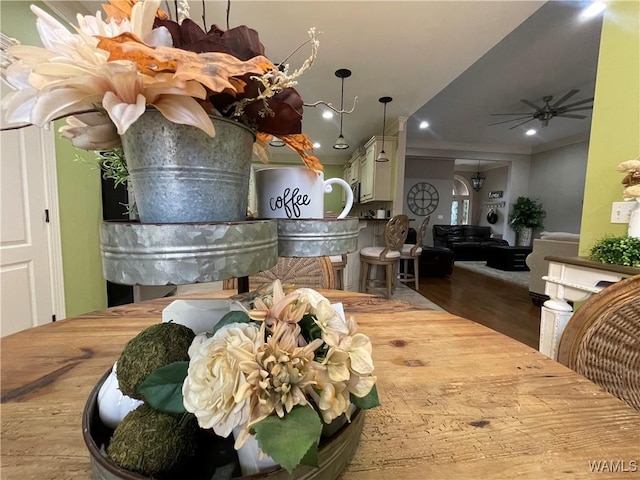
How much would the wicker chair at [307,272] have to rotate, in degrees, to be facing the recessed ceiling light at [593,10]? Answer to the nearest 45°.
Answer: approximately 90° to its left

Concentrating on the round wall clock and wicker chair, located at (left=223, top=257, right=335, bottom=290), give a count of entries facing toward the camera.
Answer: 2

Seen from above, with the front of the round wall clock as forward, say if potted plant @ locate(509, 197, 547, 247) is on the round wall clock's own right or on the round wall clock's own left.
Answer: on the round wall clock's own left

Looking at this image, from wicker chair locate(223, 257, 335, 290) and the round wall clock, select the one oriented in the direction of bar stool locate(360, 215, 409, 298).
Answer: the round wall clock

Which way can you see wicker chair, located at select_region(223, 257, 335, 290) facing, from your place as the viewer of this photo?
facing the viewer

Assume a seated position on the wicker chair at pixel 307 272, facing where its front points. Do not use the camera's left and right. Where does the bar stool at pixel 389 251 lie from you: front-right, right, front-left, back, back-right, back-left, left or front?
back-left

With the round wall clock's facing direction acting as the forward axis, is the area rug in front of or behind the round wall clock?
in front

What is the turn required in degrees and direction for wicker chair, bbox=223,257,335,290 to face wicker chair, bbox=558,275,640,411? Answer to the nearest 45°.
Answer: approximately 45° to its left

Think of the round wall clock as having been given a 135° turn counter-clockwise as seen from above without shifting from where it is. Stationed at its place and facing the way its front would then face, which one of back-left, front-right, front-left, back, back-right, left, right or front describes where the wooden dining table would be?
back-right

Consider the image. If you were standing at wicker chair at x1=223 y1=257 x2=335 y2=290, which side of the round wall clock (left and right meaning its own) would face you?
front

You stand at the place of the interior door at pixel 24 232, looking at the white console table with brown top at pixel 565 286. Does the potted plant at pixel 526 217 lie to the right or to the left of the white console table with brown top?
left

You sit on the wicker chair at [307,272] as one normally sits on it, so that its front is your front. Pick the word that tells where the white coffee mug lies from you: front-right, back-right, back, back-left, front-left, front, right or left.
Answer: front

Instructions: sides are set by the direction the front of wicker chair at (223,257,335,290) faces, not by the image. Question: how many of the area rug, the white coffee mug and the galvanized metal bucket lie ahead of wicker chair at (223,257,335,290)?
2

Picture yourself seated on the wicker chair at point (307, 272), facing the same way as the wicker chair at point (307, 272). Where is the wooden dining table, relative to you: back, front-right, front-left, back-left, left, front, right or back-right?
front

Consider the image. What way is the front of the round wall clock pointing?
toward the camera

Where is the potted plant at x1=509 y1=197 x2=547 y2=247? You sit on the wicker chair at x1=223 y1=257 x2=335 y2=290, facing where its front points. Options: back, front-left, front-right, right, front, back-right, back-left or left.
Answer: back-left

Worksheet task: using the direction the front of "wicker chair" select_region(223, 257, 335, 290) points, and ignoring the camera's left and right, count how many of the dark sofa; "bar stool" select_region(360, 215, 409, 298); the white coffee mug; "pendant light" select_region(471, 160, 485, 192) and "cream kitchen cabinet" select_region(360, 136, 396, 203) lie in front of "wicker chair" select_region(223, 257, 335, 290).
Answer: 1
